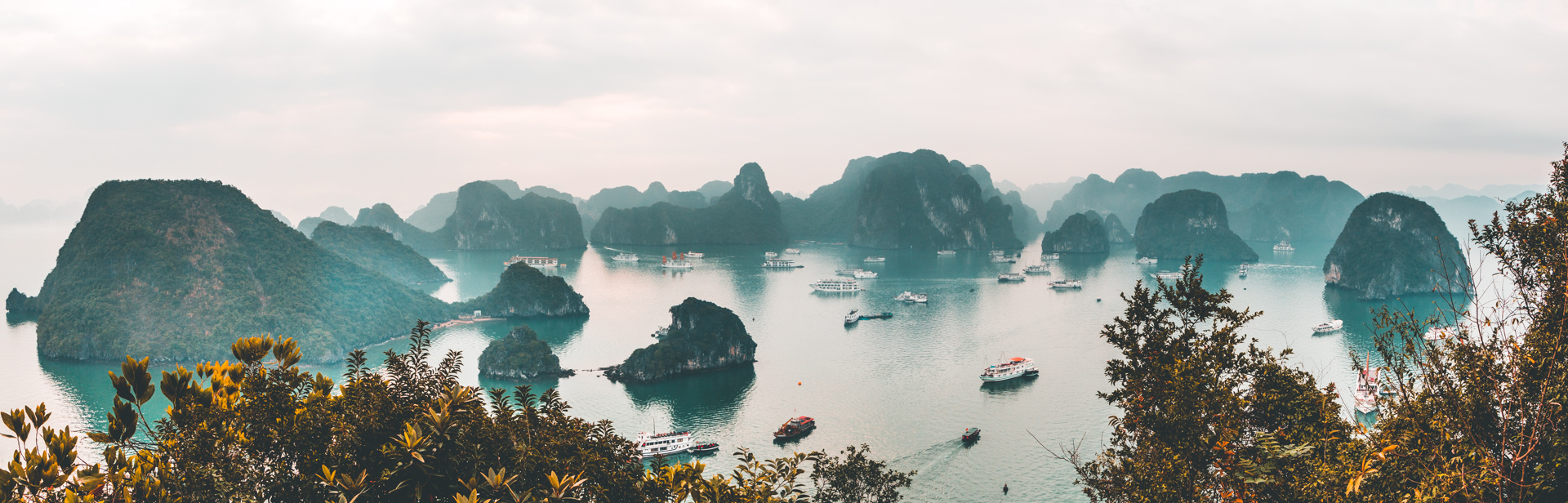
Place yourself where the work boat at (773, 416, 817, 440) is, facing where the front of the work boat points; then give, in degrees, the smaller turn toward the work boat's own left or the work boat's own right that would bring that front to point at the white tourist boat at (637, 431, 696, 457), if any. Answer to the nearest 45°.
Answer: approximately 45° to the work boat's own right

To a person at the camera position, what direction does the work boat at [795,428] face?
facing the viewer and to the left of the viewer
